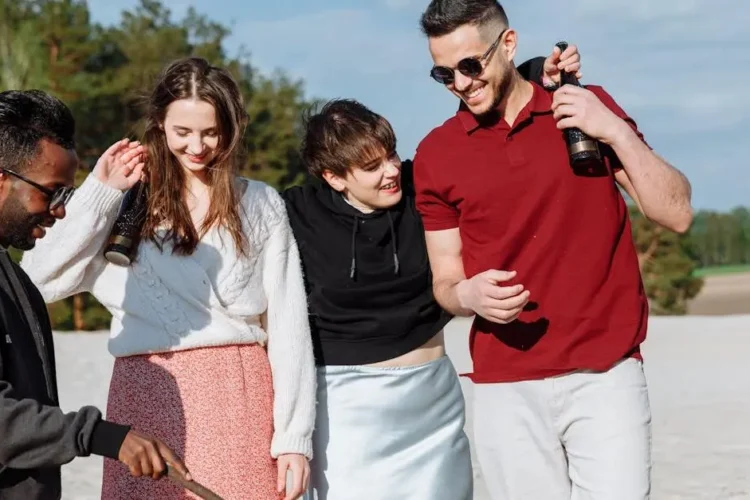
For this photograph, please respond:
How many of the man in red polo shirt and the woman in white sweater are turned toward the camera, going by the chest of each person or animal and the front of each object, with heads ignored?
2

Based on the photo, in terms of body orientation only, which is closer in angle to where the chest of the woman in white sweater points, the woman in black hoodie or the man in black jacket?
the man in black jacket

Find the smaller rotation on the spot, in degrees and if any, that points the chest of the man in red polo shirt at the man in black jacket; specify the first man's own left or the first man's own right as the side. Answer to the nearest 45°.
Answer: approximately 45° to the first man's own right

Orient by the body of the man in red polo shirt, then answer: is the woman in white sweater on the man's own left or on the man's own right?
on the man's own right

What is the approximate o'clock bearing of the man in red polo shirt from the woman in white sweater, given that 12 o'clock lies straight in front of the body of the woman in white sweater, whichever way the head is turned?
The man in red polo shirt is roughly at 10 o'clock from the woman in white sweater.

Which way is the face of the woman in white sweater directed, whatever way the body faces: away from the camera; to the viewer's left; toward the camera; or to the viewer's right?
toward the camera

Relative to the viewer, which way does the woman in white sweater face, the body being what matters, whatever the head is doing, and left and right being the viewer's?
facing the viewer

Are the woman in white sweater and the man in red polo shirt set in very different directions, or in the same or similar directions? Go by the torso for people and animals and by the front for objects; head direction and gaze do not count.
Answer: same or similar directions

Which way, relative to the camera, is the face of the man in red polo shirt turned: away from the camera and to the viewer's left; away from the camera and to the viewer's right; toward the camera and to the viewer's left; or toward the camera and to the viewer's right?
toward the camera and to the viewer's left

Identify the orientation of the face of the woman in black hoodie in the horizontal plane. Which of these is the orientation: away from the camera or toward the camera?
toward the camera

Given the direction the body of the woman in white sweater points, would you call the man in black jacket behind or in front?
in front

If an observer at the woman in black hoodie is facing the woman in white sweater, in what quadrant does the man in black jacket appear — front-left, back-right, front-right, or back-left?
front-left
